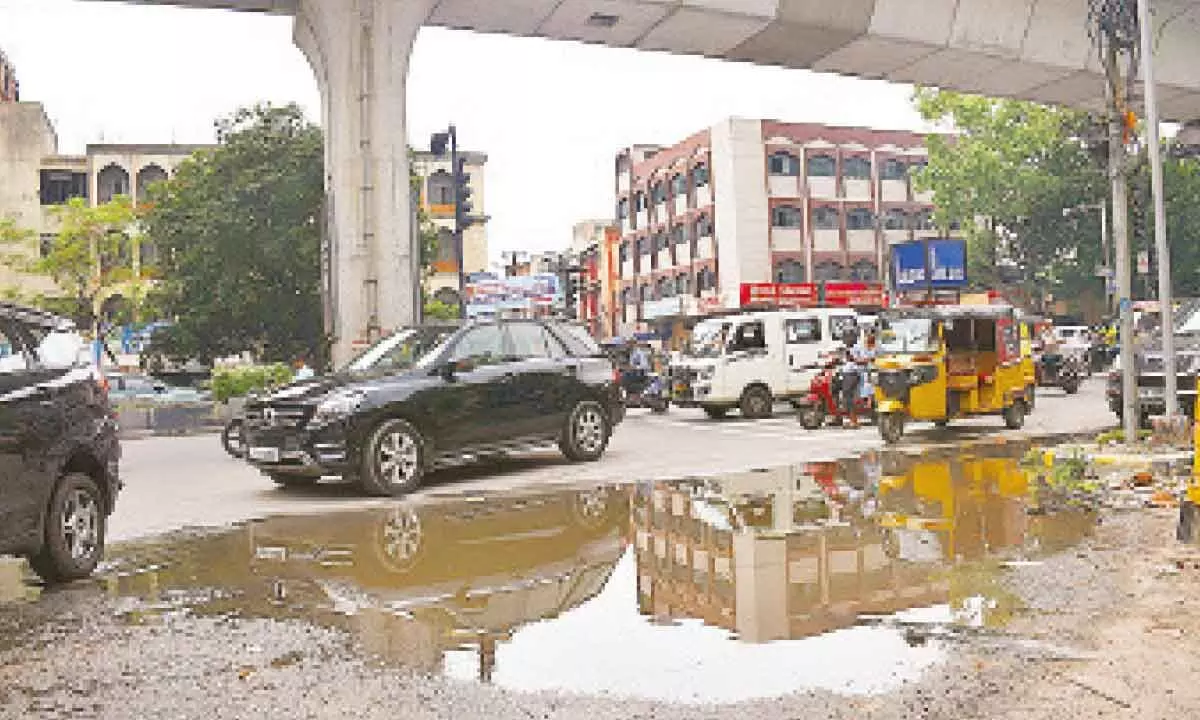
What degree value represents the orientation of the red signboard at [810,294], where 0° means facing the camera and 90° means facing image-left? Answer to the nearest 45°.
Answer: approximately 0°

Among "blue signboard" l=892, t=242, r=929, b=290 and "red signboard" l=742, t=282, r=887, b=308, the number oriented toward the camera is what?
2

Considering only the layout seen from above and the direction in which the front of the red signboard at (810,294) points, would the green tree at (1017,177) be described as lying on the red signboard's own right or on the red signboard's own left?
on the red signboard's own left

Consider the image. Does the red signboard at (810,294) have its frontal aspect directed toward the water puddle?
yes

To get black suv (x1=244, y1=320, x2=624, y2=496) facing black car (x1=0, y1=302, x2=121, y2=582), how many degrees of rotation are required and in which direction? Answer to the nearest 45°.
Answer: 0° — it already faces it

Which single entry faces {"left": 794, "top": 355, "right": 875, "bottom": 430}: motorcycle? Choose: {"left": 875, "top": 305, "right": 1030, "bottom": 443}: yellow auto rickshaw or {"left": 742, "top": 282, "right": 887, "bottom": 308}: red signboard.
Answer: the red signboard

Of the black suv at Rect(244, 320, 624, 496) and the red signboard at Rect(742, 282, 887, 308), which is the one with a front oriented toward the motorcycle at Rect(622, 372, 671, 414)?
the red signboard

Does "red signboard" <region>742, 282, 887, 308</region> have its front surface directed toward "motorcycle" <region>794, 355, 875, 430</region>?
yes

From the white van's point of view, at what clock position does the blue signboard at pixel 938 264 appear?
The blue signboard is roughly at 5 o'clock from the white van.
